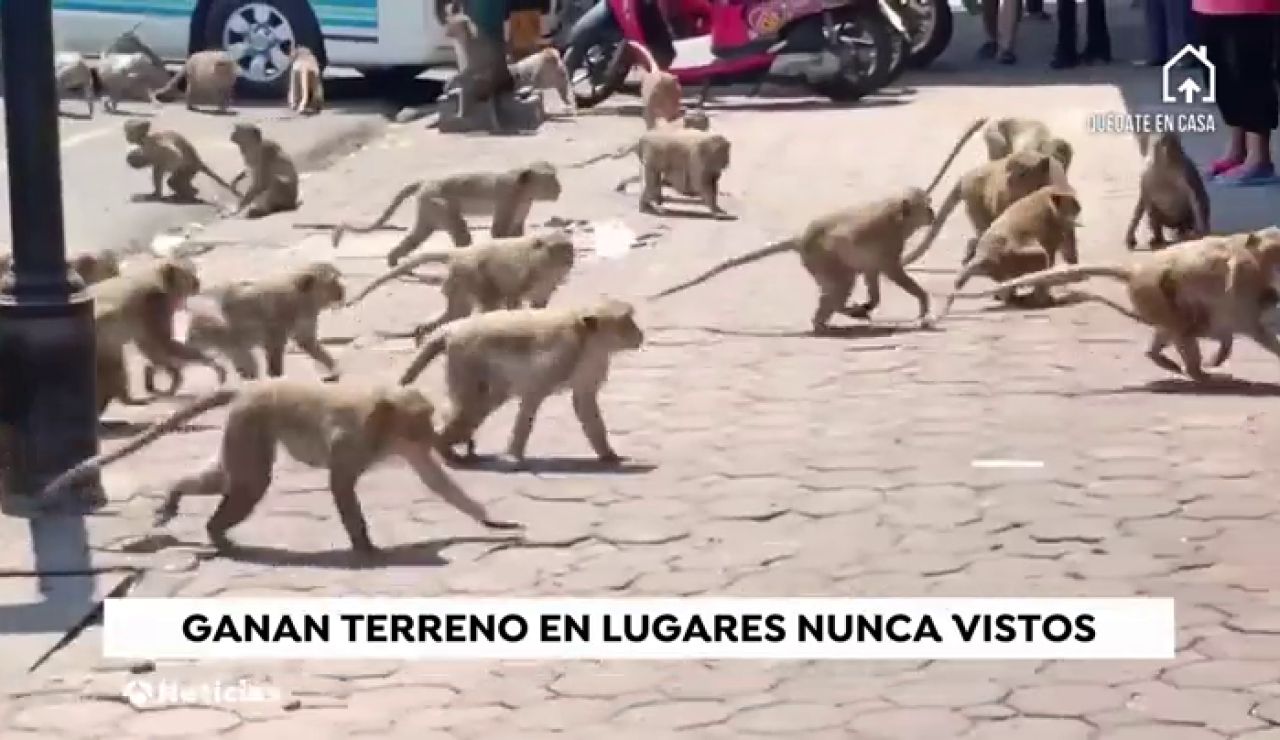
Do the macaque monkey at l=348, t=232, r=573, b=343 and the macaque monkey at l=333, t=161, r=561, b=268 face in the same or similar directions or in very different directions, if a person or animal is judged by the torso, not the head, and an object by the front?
same or similar directions

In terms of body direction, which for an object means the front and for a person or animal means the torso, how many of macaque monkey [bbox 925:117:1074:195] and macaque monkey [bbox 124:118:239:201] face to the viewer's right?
1

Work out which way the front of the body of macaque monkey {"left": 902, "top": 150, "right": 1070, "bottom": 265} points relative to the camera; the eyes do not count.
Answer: to the viewer's right

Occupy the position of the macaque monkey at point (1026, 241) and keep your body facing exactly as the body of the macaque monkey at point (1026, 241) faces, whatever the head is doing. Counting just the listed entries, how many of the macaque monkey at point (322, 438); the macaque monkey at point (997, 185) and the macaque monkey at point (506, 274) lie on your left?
1

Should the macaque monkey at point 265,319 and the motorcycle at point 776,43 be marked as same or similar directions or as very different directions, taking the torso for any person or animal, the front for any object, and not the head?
very different directions

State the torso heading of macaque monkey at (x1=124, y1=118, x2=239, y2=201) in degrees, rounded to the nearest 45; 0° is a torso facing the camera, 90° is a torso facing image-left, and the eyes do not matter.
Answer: approximately 90°

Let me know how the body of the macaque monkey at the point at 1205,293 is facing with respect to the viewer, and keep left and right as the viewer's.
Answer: facing to the right of the viewer

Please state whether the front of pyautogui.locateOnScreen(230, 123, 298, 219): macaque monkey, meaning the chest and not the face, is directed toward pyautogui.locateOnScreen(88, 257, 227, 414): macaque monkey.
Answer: no

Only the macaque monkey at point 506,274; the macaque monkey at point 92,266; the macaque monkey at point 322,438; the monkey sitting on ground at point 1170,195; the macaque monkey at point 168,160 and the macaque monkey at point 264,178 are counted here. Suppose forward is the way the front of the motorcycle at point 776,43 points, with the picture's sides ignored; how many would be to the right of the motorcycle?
0

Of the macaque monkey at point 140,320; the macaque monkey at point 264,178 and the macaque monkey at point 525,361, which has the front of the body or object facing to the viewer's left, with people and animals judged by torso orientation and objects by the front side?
the macaque monkey at point 264,178

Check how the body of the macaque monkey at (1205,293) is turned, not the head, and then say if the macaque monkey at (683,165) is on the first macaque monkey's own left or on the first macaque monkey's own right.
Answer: on the first macaque monkey's own left
